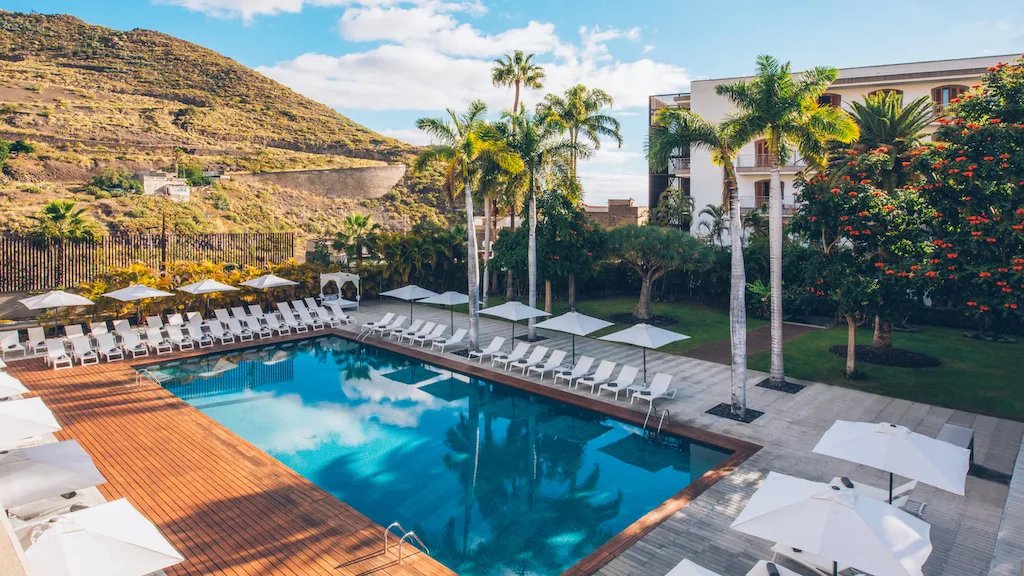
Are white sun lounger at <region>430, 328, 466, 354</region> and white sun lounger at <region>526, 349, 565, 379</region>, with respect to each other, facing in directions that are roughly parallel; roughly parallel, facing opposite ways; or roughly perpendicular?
roughly parallel

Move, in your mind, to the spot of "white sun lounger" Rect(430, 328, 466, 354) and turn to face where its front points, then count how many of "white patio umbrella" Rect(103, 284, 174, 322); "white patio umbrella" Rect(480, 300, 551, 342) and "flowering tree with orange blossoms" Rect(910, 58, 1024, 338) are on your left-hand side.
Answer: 2

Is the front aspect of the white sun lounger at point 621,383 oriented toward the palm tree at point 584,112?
no

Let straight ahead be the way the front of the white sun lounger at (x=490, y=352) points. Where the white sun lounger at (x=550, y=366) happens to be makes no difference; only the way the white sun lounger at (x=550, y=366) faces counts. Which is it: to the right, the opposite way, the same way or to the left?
the same way

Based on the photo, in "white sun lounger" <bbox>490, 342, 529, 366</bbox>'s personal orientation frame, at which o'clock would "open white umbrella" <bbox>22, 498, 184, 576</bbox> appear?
The open white umbrella is roughly at 11 o'clock from the white sun lounger.

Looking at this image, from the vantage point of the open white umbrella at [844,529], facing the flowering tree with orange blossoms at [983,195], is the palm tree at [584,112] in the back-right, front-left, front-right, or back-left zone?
front-left

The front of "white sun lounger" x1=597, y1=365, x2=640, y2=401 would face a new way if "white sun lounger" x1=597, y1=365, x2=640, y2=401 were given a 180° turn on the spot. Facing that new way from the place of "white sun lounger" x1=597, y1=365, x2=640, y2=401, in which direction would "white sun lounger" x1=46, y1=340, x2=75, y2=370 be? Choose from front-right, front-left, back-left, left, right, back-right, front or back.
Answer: back-left

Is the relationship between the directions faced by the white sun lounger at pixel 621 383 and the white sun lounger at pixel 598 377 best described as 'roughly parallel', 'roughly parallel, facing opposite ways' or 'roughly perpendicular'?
roughly parallel

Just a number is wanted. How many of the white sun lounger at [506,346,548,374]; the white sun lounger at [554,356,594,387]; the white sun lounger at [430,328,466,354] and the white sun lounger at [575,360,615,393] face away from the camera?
0

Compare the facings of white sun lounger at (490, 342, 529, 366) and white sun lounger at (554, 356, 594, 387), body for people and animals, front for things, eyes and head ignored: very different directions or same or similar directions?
same or similar directions

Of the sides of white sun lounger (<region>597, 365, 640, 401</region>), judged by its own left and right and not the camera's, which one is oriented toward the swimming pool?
front

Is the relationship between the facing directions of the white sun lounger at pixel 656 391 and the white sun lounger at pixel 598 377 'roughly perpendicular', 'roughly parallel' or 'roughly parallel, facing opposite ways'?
roughly parallel

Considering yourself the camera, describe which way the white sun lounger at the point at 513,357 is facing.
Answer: facing the viewer and to the left of the viewer

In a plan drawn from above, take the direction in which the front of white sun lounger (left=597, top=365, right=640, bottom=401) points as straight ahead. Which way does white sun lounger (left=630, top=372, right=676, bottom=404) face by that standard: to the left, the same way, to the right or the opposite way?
the same way

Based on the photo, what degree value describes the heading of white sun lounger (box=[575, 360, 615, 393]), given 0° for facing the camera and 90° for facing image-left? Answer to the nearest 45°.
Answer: approximately 45°

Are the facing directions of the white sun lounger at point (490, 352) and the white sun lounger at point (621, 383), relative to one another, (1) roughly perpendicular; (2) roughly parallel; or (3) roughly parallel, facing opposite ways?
roughly parallel

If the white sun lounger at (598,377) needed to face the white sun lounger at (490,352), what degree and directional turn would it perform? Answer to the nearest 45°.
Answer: approximately 90° to its right
